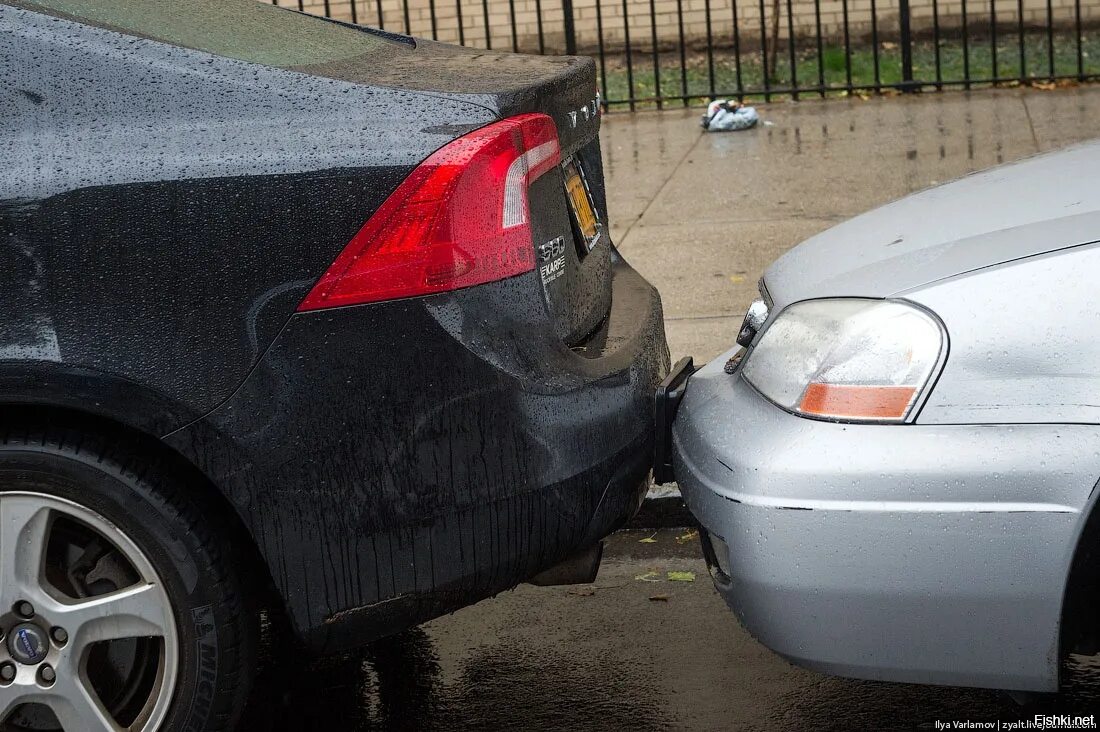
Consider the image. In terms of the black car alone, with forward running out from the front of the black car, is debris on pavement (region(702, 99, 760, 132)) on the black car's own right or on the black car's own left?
on the black car's own right

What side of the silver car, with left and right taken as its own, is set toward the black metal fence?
right

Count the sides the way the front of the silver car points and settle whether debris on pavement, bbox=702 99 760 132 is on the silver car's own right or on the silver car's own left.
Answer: on the silver car's own right

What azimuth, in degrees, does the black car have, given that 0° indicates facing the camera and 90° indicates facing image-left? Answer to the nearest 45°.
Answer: approximately 90°

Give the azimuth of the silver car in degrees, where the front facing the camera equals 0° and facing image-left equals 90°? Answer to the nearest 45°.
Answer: approximately 90°

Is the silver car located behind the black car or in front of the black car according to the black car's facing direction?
behind

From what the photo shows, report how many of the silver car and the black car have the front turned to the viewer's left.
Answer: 2

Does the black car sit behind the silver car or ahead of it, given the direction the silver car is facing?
ahead
